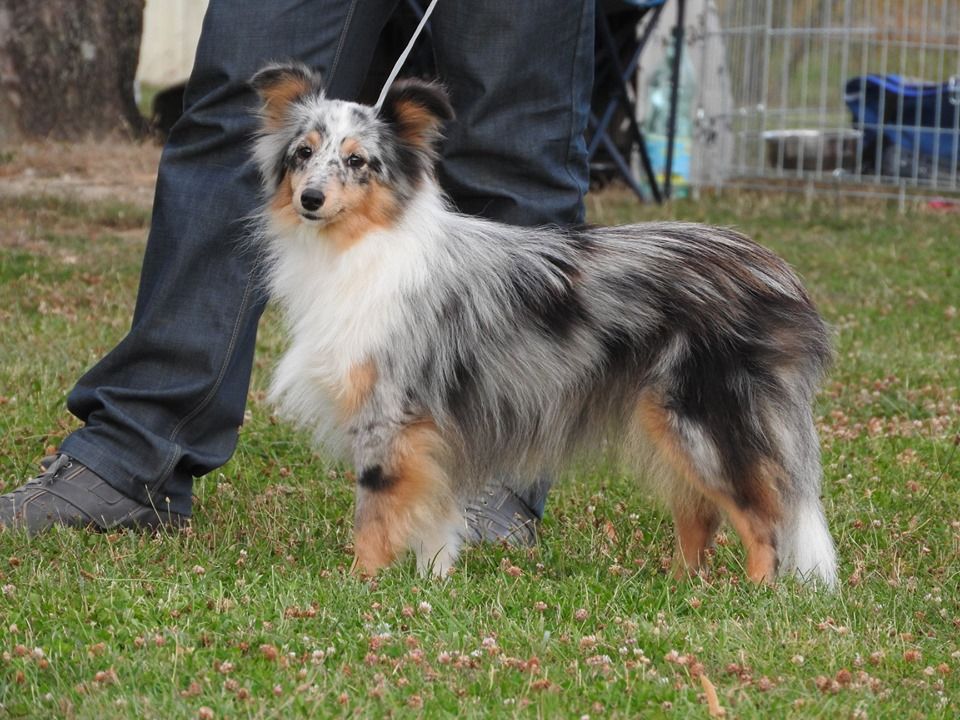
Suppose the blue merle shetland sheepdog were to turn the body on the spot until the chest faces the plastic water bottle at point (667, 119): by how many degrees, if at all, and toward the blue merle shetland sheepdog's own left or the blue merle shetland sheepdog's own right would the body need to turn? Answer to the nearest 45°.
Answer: approximately 90° to the blue merle shetland sheepdog's own right

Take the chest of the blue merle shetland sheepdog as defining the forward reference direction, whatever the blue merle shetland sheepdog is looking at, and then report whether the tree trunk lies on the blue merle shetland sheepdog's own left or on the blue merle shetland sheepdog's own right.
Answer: on the blue merle shetland sheepdog's own right

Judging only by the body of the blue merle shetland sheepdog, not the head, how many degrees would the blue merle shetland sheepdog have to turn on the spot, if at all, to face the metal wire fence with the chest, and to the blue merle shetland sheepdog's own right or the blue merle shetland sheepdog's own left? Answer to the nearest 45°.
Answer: approximately 90° to the blue merle shetland sheepdog's own right

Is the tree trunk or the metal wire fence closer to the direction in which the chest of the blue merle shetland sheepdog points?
the tree trunk

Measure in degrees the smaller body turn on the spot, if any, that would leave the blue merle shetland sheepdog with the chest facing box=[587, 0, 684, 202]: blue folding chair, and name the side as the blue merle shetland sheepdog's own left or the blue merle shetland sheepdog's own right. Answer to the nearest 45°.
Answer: approximately 90° to the blue merle shetland sheepdog's own right

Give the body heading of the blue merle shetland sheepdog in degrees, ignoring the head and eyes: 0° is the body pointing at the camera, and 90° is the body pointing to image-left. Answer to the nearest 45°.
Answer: approximately 90°
